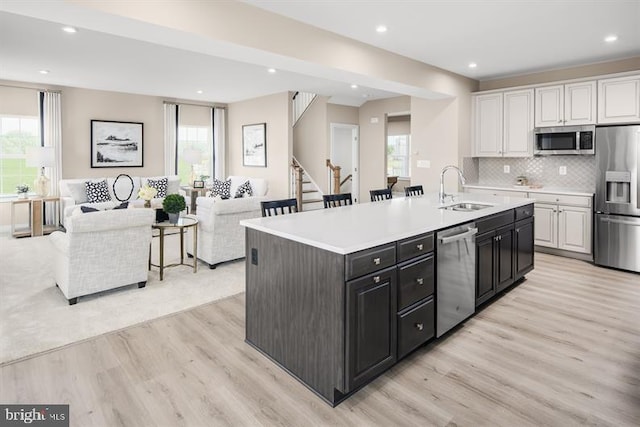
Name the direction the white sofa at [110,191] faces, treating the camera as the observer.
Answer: facing the viewer

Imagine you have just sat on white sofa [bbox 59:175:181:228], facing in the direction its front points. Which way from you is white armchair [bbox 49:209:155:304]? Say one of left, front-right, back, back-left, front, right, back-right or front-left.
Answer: front

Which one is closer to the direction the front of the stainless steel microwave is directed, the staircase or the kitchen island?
the kitchen island

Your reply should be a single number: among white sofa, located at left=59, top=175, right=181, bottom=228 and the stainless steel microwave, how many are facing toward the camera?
2

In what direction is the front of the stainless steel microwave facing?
toward the camera

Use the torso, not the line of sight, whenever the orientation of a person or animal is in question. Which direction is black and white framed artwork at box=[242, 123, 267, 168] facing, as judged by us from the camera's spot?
facing the viewer and to the left of the viewer

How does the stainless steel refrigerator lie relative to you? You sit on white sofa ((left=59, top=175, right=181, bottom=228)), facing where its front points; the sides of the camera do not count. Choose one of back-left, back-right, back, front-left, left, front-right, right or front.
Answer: front-left
